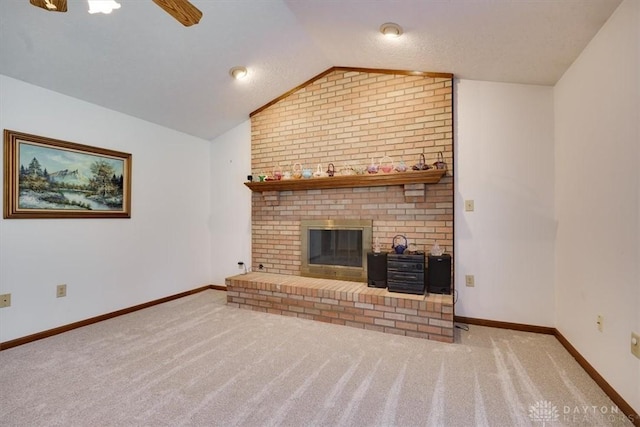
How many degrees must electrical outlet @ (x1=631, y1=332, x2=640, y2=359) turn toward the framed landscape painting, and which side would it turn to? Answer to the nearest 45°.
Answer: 0° — it already faces it

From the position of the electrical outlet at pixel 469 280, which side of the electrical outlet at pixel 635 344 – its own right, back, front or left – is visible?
right

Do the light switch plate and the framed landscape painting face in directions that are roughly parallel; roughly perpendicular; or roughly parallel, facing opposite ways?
roughly perpendicular

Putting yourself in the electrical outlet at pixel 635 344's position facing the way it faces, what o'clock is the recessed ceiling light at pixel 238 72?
The recessed ceiling light is roughly at 1 o'clock from the electrical outlet.

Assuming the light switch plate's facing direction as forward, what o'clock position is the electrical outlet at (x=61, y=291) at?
The electrical outlet is roughly at 2 o'clock from the light switch plate.

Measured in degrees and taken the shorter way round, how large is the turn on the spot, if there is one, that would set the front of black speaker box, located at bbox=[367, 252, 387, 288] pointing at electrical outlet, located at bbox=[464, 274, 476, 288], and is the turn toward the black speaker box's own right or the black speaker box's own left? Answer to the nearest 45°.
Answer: approximately 90° to the black speaker box's own left
